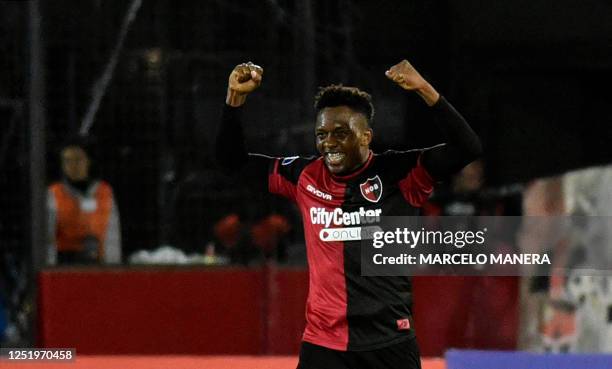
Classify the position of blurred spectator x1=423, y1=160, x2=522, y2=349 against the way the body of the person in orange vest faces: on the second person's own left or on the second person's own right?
on the second person's own left

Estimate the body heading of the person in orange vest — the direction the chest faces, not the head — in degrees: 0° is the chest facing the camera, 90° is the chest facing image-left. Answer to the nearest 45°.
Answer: approximately 0°

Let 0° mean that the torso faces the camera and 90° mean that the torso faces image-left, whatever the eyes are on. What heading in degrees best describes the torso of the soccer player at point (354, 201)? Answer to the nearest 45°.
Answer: approximately 0°

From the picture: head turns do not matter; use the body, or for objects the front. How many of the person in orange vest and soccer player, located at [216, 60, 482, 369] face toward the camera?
2

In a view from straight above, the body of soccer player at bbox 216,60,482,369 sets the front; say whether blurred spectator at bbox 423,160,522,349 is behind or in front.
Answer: behind
